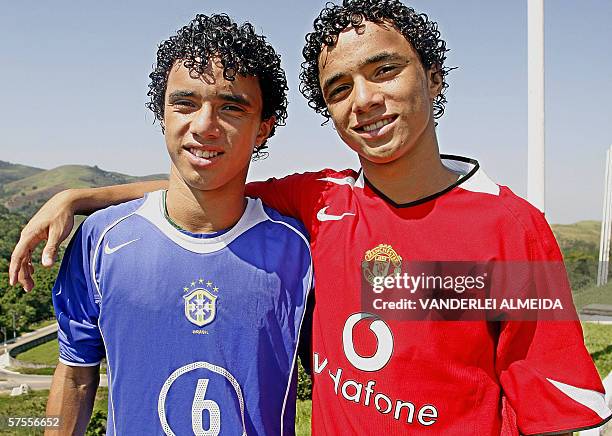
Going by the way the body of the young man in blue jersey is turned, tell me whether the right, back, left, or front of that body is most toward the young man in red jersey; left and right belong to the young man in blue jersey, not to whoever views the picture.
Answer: left

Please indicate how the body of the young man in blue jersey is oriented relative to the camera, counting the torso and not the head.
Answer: toward the camera
